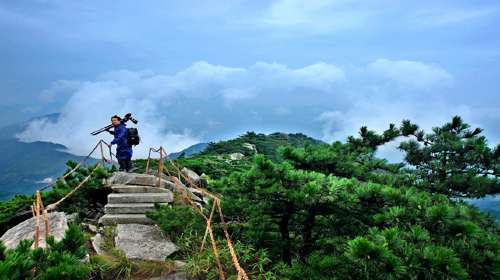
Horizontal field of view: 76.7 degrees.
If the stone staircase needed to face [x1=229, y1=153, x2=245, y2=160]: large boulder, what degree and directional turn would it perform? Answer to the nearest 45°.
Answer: approximately 135° to its left

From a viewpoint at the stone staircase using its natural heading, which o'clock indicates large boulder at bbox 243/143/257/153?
The large boulder is roughly at 7 o'clock from the stone staircase.

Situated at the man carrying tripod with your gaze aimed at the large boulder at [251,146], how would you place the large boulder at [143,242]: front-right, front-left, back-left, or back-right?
back-right

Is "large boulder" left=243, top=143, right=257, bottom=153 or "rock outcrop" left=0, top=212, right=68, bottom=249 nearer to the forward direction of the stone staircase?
the rock outcrop

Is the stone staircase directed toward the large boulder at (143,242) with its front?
yes

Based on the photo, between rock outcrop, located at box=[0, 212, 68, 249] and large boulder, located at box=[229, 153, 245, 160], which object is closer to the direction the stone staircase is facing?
the rock outcrop

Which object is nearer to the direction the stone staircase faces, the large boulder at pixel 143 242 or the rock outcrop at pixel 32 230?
the large boulder

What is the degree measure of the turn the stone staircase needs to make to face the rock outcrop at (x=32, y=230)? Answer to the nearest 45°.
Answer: approximately 45° to its right

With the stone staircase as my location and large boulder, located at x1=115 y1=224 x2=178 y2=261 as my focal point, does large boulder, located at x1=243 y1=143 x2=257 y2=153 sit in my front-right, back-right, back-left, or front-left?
back-left

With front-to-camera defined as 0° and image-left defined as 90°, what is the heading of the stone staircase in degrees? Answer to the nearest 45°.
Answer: approximately 0°
